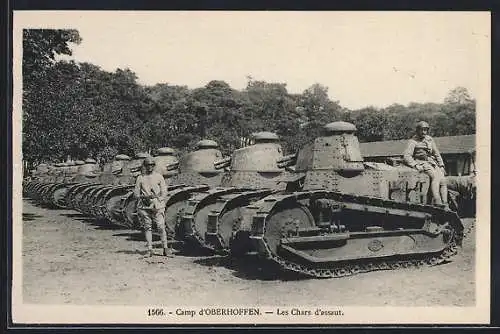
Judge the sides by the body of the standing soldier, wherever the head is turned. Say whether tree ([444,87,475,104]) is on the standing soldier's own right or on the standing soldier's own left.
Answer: on the standing soldier's own left

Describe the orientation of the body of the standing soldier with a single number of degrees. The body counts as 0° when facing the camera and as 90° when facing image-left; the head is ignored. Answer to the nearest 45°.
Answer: approximately 0°

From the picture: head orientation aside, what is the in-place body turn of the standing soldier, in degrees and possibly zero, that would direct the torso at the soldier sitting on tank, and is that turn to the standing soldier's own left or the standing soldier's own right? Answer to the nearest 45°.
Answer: approximately 90° to the standing soldier's own left
